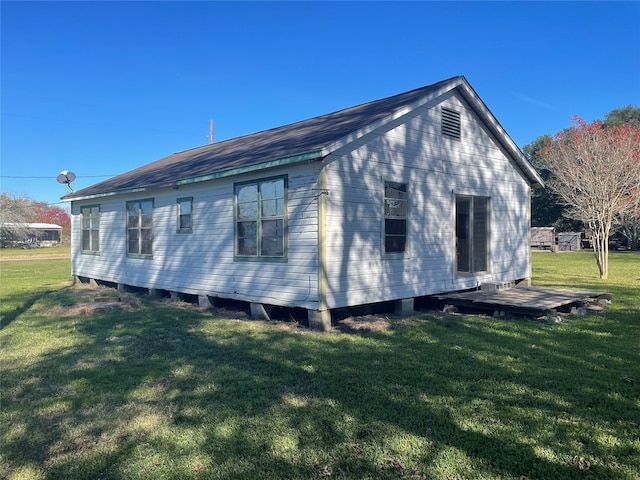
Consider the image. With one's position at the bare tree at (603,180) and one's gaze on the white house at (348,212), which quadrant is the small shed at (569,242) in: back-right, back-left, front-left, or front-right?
back-right

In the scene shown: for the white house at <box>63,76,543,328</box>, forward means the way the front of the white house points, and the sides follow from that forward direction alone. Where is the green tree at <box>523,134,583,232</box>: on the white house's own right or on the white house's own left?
on the white house's own left

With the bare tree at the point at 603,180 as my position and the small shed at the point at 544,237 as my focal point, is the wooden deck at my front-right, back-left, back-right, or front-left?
back-left

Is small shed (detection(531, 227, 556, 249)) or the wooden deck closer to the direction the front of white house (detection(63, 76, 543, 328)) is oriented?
the wooden deck

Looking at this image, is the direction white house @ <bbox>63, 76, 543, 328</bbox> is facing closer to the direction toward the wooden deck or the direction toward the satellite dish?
the wooden deck

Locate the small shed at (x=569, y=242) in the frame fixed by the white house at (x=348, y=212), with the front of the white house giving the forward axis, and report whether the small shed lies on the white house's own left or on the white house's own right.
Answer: on the white house's own left

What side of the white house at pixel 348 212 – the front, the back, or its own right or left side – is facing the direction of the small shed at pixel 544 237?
left

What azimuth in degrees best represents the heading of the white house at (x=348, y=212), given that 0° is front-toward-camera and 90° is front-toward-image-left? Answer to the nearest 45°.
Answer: approximately 315°
